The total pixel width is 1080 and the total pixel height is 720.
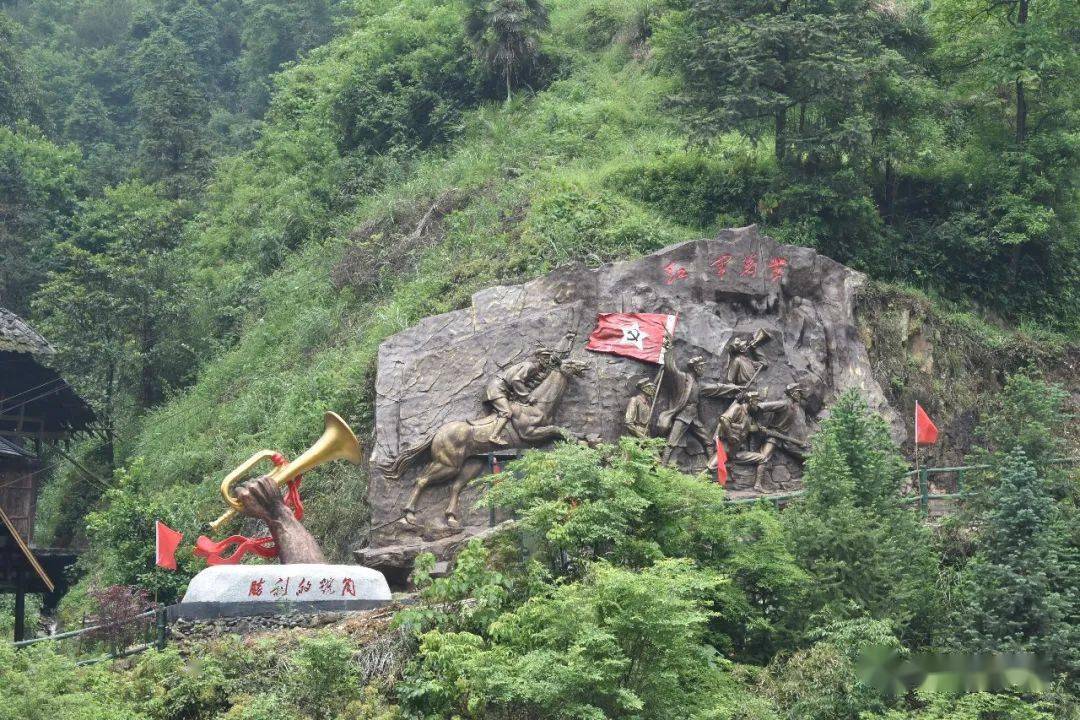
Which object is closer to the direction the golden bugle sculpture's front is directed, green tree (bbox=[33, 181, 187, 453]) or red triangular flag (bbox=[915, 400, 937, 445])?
the red triangular flag

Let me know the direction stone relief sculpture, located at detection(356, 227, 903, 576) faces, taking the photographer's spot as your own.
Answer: facing the viewer

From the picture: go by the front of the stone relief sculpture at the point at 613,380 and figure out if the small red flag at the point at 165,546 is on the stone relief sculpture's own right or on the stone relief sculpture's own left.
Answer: on the stone relief sculpture's own right

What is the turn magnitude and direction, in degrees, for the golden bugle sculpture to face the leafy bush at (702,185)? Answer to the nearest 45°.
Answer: approximately 45° to its left

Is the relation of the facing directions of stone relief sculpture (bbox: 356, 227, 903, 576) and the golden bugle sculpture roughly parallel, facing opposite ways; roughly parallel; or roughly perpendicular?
roughly perpendicular

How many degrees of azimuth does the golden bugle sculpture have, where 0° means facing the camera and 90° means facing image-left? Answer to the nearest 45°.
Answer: approximately 270°

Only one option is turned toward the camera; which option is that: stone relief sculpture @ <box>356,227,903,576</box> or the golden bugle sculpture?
the stone relief sculpture

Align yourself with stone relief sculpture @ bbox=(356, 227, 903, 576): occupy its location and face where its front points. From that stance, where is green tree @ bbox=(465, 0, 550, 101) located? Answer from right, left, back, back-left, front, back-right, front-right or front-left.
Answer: back

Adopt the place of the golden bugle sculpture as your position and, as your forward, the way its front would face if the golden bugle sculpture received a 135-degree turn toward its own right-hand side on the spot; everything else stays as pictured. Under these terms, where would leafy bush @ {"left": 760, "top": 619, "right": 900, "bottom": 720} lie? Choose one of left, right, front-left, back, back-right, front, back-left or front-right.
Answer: left

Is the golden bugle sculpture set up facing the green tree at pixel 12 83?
no

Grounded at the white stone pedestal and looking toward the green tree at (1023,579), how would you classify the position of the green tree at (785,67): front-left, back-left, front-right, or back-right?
front-left

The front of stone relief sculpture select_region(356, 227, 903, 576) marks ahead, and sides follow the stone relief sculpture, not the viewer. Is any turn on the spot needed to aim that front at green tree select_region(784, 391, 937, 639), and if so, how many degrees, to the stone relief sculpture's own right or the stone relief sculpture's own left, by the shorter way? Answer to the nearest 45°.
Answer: approximately 45° to the stone relief sculpture's own left

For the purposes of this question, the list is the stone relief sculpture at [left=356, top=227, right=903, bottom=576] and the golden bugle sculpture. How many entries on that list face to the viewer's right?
1

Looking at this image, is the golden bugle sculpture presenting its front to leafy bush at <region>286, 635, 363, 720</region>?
no

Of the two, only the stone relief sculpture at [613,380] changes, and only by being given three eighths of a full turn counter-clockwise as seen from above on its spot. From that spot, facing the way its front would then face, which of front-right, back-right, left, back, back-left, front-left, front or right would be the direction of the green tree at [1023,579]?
right

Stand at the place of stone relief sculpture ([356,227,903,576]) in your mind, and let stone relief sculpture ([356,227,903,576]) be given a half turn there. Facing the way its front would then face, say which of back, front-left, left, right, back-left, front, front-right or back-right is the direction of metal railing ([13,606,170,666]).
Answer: back-left

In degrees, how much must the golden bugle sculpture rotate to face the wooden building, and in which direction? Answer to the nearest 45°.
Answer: approximately 135° to its left

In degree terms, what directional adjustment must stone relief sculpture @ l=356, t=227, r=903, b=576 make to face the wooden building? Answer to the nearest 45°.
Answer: approximately 135° to its right

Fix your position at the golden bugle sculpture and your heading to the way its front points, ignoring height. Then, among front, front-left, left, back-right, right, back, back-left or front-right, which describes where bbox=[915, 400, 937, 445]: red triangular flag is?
front
